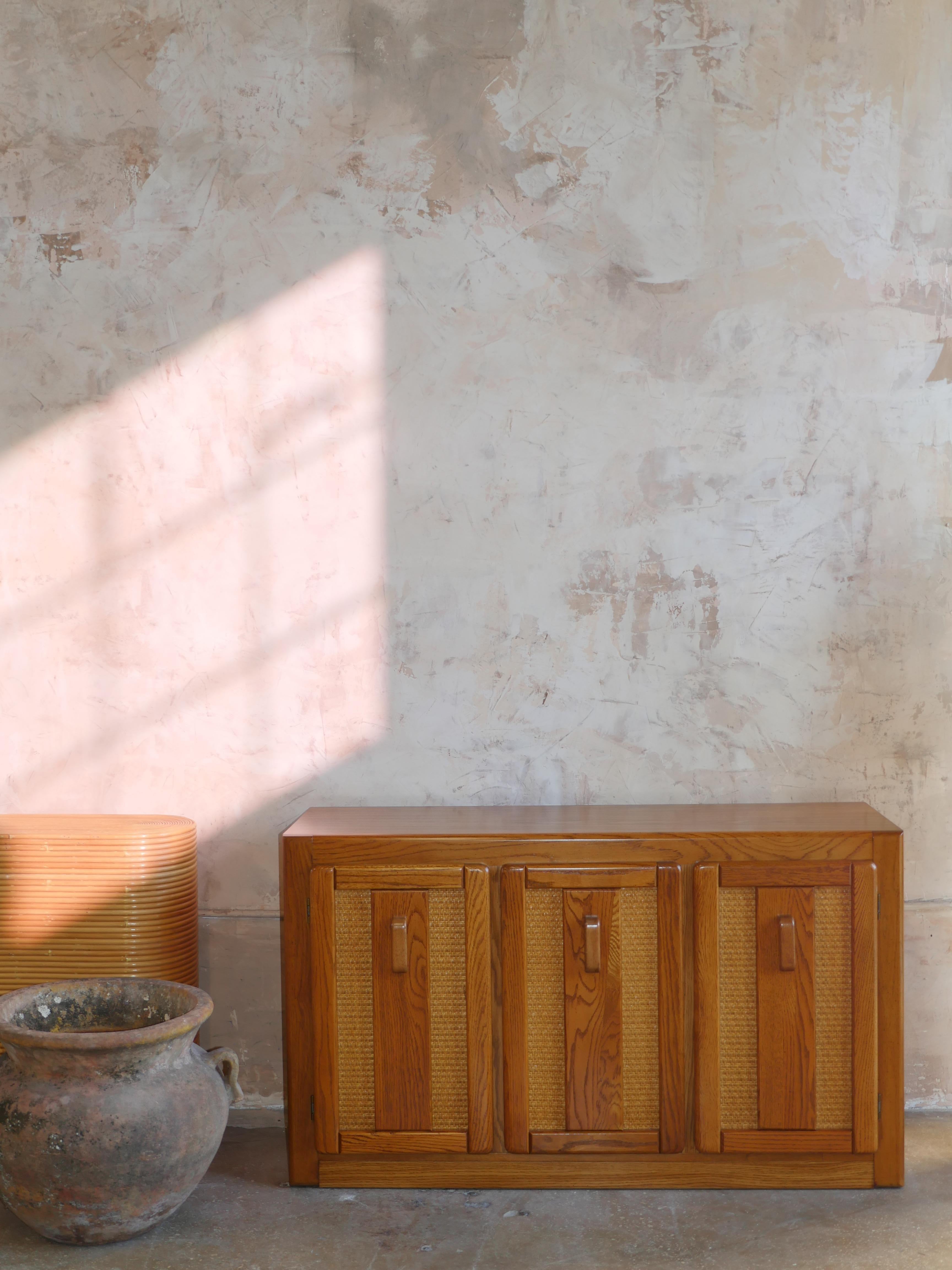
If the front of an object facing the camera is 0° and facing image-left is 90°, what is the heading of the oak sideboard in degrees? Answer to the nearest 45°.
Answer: approximately 0°

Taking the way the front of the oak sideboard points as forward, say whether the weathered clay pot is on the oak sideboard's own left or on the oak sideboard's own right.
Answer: on the oak sideboard's own right

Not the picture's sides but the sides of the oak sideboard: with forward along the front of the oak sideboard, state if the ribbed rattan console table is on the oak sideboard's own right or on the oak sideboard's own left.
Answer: on the oak sideboard's own right
